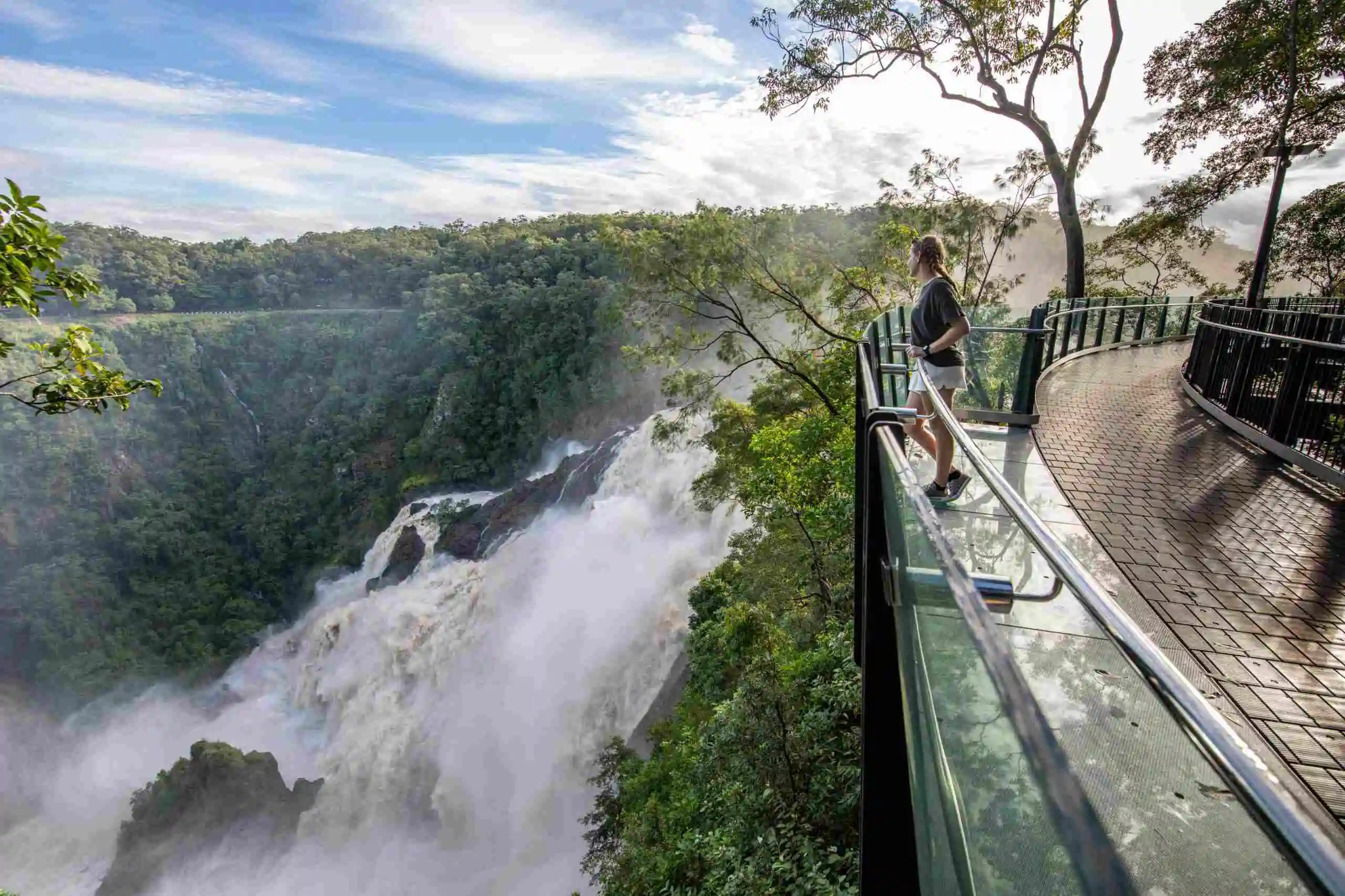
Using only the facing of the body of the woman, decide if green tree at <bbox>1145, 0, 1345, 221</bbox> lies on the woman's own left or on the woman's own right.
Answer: on the woman's own right

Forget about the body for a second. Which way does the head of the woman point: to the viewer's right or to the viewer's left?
to the viewer's left

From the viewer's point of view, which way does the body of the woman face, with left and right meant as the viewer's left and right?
facing to the left of the viewer

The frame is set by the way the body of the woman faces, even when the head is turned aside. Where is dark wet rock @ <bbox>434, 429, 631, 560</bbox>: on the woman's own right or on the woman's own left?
on the woman's own right

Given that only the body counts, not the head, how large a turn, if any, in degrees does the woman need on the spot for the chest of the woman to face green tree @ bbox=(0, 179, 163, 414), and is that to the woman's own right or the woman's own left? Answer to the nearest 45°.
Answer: approximately 45° to the woman's own left

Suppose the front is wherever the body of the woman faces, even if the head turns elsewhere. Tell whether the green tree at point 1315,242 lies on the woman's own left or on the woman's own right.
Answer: on the woman's own right

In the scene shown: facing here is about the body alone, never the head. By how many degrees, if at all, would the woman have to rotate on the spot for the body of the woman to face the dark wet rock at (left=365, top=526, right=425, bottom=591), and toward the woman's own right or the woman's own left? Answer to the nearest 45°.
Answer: approximately 45° to the woman's own right
